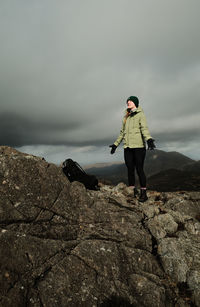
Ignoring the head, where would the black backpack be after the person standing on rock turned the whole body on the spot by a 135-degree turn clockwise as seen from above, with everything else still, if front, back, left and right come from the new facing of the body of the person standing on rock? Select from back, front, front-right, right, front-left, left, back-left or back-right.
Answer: left

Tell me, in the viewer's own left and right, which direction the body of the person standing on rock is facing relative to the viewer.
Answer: facing the viewer and to the left of the viewer
